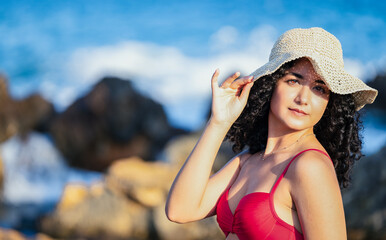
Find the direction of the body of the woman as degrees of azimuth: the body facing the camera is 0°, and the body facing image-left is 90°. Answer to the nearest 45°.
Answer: approximately 45°

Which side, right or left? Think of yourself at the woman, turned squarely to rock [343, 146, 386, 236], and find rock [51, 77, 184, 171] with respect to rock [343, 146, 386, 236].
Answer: left

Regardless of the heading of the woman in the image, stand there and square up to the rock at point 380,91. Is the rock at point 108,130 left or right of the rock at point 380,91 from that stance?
left

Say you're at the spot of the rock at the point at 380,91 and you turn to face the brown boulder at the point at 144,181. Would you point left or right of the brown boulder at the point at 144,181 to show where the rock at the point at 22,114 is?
right

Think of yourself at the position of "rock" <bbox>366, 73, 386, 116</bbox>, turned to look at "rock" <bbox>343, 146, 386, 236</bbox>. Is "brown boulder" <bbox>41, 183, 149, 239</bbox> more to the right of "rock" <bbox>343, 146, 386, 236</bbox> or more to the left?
right

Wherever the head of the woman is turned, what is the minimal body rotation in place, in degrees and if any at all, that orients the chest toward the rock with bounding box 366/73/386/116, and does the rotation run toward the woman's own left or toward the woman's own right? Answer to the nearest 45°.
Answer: approximately 135° to the woman's own right
